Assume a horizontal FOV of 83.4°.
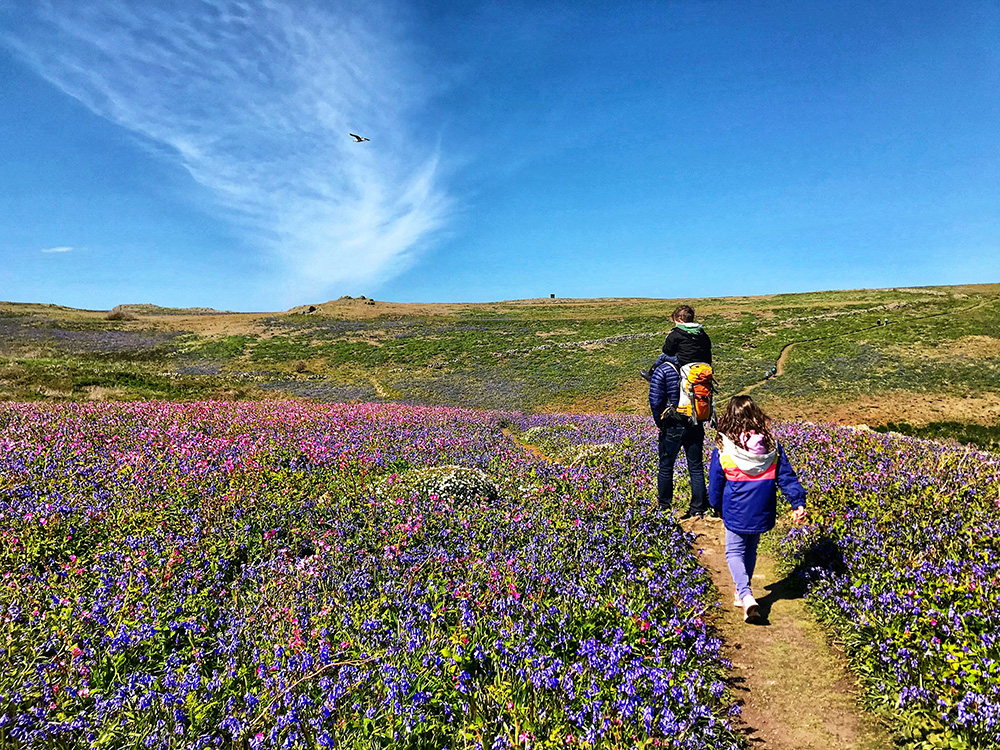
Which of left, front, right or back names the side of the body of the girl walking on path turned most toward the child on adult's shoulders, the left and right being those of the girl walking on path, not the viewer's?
front

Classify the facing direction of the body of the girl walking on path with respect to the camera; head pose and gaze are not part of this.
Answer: away from the camera

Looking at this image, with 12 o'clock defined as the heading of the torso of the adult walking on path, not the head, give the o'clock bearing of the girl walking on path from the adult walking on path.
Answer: The girl walking on path is roughly at 7 o'clock from the adult walking on path.

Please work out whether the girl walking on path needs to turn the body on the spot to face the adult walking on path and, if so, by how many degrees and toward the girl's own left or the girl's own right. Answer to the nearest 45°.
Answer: approximately 45° to the girl's own left

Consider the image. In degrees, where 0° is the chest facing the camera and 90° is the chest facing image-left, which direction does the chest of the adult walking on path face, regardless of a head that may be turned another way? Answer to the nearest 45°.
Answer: approximately 135°

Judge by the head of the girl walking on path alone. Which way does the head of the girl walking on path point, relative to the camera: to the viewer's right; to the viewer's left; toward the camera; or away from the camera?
away from the camera
